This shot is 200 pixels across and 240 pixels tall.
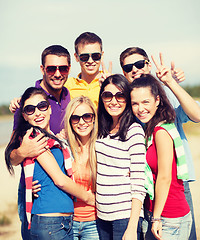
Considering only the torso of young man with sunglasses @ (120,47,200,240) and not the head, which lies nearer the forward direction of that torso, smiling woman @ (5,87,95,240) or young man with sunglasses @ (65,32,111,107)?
the smiling woman

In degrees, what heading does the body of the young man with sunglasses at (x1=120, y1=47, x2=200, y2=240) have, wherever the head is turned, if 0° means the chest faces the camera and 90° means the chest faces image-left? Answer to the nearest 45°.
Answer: approximately 0°

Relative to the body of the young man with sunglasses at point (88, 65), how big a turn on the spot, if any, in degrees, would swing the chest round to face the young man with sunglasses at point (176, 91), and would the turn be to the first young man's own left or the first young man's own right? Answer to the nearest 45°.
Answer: approximately 45° to the first young man's own left

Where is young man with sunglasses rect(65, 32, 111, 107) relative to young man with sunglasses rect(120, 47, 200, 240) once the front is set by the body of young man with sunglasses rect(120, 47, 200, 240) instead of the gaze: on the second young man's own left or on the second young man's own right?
on the second young man's own right

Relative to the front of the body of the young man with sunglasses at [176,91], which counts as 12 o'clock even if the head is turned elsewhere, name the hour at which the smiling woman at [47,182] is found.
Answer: The smiling woman is roughly at 2 o'clock from the young man with sunglasses.

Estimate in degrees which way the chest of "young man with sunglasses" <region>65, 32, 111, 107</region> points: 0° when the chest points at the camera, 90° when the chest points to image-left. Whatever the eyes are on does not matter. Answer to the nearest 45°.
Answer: approximately 0°

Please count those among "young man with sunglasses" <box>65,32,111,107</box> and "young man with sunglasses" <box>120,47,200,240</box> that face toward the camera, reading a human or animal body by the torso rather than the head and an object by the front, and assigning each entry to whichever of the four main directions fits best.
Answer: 2

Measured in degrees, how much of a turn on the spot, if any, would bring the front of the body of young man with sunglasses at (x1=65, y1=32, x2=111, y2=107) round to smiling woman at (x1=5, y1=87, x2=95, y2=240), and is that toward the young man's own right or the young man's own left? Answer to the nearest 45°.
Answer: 0° — they already face them
